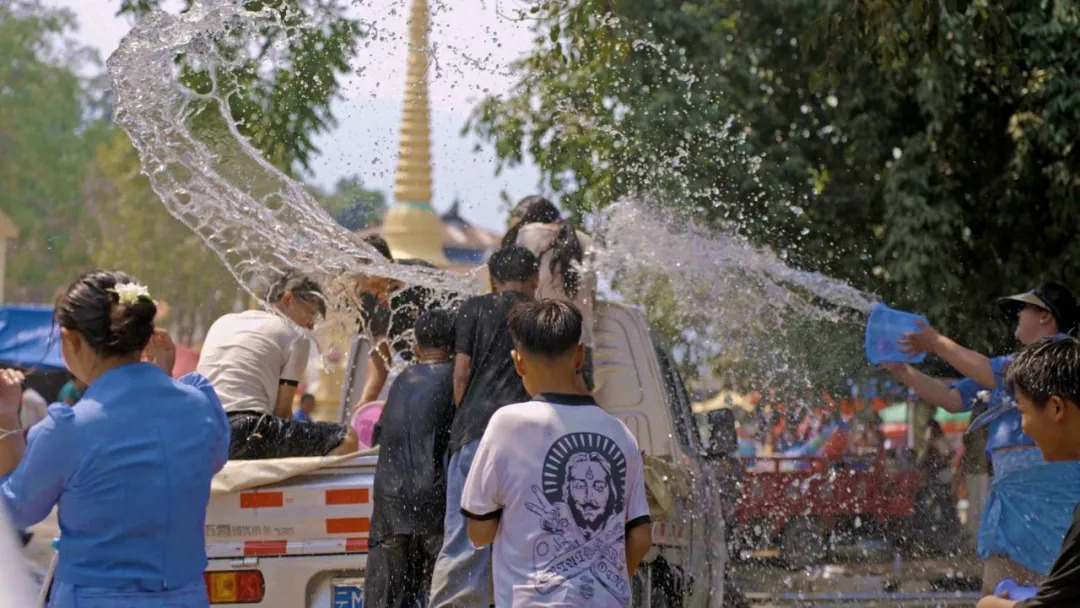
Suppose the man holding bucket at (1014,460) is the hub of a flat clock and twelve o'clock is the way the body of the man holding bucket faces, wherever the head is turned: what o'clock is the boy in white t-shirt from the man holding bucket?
The boy in white t-shirt is roughly at 10 o'clock from the man holding bucket.

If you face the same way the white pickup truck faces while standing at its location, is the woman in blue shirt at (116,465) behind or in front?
behind

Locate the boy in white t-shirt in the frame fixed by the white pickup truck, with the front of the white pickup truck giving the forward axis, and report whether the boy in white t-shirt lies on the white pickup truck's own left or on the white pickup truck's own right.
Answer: on the white pickup truck's own right

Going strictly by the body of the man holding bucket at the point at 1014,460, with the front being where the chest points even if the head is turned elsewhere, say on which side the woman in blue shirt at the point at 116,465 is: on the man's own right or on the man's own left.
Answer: on the man's own left

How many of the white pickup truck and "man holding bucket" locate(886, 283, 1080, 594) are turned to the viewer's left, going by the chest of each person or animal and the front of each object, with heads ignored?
1

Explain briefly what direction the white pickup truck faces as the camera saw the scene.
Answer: facing away from the viewer and to the right of the viewer

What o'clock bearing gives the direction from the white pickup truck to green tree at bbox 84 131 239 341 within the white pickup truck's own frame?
The green tree is roughly at 10 o'clock from the white pickup truck.

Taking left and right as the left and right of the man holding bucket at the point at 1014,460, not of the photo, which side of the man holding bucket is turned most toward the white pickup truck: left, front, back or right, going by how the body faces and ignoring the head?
front

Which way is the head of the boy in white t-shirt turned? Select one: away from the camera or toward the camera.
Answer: away from the camera

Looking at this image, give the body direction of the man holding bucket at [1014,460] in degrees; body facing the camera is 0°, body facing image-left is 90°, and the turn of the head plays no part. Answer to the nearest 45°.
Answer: approximately 90°

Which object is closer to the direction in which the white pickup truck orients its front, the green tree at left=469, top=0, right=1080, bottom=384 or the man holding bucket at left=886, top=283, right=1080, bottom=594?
the green tree

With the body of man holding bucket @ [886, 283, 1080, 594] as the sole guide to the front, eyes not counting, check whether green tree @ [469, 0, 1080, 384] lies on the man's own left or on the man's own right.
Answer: on the man's own right

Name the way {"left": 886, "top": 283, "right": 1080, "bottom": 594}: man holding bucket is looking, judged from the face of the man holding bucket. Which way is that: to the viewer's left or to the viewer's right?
to the viewer's left

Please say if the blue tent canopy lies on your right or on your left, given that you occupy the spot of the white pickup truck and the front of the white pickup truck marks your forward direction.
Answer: on your left
